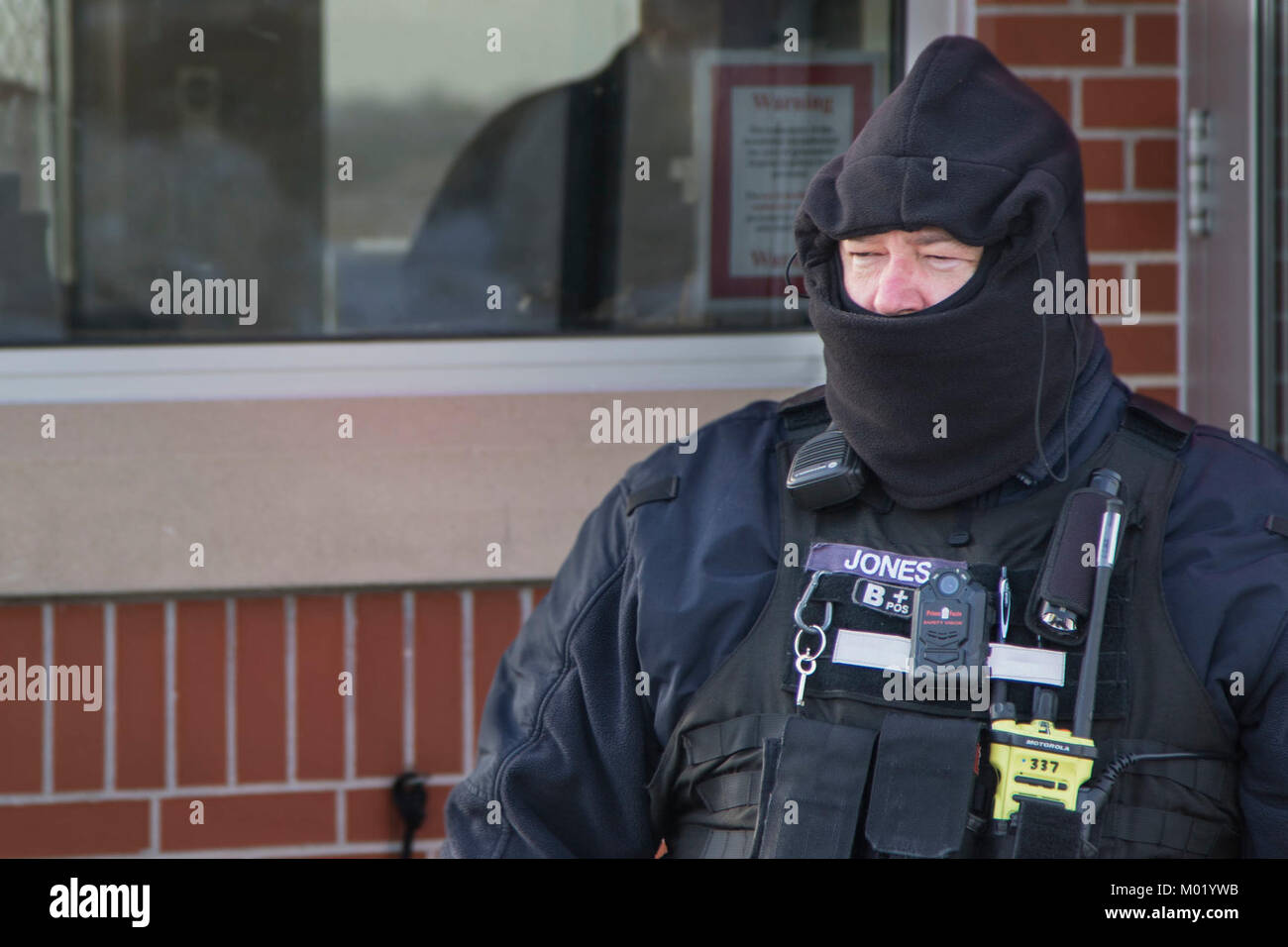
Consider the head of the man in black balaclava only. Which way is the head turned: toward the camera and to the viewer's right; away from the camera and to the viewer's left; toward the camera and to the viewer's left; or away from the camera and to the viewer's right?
toward the camera and to the viewer's left

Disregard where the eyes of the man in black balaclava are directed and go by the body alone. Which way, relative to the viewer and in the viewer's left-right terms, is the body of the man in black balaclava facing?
facing the viewer
